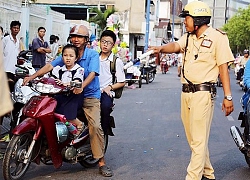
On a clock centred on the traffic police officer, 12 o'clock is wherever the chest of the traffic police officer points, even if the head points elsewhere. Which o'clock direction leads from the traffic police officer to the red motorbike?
The red motorbike is roughly at 1 o'clock from the traffic police officer.

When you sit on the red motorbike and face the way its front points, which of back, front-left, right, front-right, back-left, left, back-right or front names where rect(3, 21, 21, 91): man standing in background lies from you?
back-right

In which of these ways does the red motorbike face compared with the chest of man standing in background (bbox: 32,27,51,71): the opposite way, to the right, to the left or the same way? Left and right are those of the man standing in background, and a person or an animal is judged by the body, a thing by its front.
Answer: to the right

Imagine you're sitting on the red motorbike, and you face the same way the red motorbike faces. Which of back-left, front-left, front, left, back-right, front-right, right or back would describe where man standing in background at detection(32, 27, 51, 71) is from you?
back-right

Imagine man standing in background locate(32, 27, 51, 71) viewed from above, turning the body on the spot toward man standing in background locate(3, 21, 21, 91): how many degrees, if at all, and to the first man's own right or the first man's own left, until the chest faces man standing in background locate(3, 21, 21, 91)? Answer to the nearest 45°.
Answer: approximately 45° to the first man's own right

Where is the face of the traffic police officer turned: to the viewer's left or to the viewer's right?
to the viewer's left
